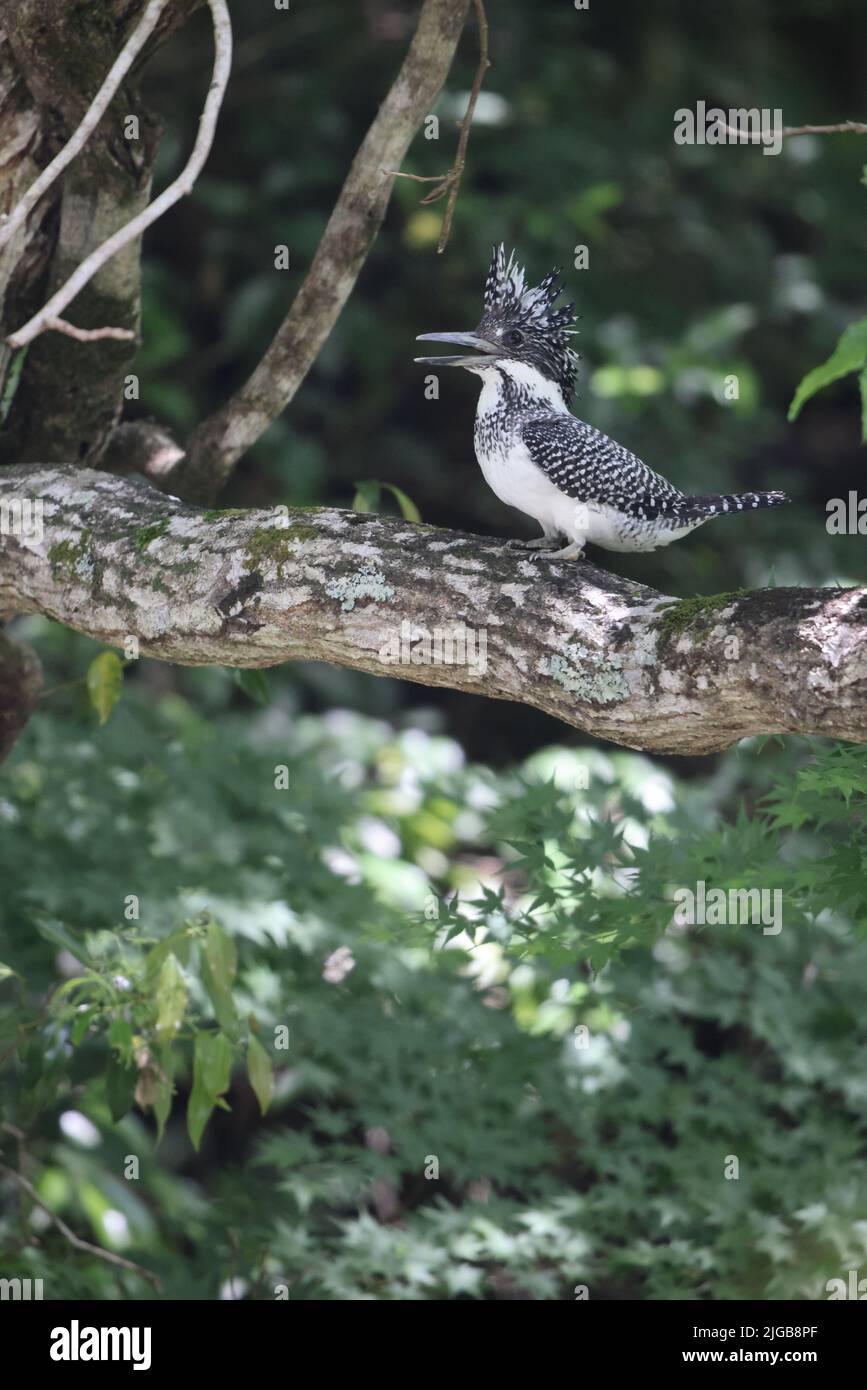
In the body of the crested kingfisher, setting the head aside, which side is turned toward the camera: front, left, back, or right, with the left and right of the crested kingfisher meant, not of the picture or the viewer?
left

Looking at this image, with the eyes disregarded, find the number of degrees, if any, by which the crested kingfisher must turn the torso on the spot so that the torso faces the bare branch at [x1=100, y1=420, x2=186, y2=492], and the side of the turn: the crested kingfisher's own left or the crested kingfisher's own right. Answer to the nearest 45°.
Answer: approximately 45° to the crested kingfisher's own right
